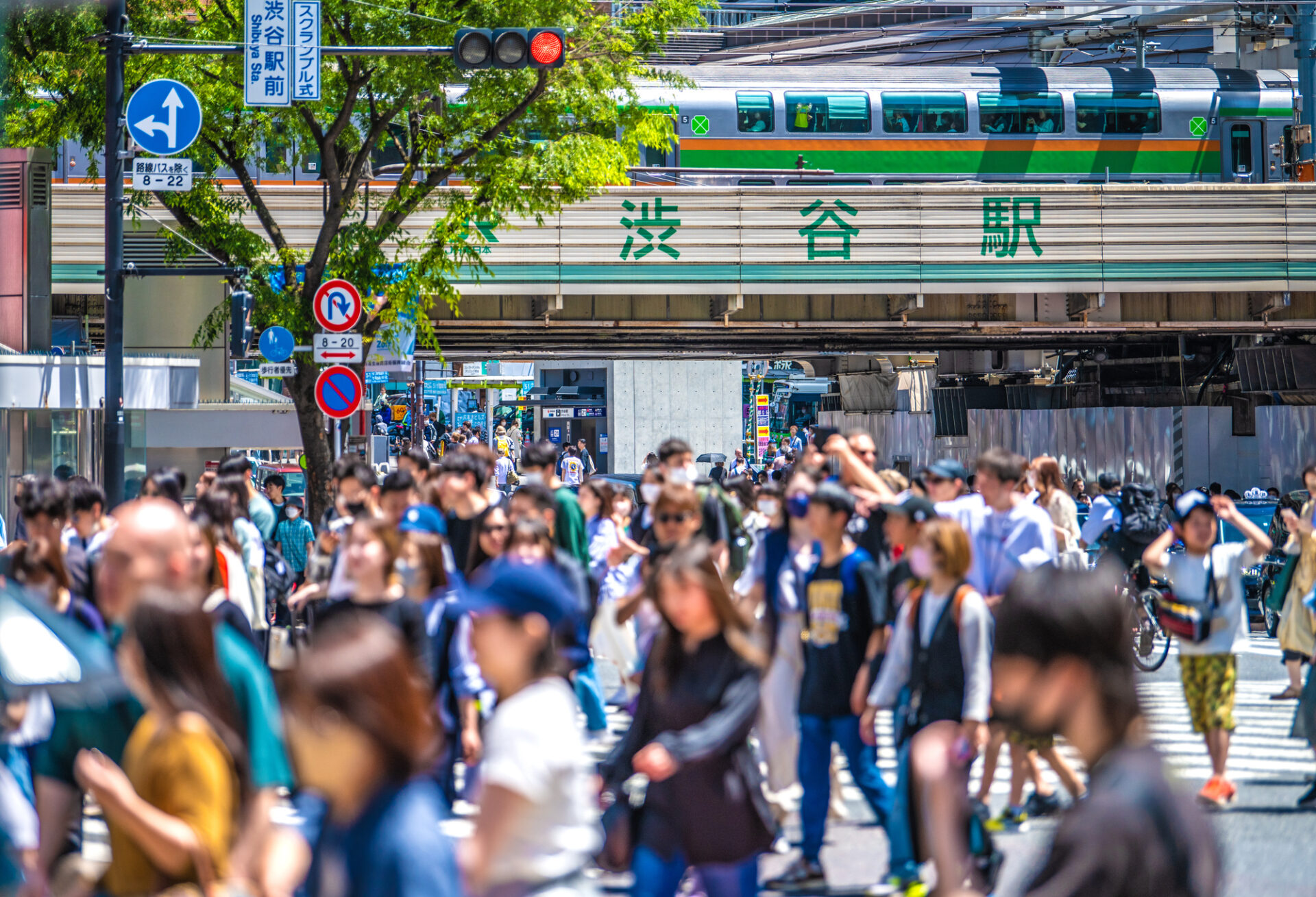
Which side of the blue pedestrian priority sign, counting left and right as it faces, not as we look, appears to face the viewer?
front

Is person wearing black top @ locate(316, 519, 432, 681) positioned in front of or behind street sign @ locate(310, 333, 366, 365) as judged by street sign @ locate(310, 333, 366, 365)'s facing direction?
in front

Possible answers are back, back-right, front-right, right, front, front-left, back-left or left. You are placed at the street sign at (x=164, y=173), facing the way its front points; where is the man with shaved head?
front

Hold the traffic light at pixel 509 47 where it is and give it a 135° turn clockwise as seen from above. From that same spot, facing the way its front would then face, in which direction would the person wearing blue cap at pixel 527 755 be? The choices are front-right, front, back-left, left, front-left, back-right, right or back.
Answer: back-left

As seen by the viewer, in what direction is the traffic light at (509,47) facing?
toward the camera

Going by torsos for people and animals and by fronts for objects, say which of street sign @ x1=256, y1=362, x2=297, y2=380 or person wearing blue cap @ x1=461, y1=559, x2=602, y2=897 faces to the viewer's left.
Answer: the person wearing blue cap

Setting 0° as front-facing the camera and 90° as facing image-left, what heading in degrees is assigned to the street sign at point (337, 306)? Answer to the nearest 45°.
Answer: approximately 0°

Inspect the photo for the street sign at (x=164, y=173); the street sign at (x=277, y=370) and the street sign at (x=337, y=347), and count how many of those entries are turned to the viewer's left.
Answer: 0

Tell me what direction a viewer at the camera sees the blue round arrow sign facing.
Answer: facing the viewer

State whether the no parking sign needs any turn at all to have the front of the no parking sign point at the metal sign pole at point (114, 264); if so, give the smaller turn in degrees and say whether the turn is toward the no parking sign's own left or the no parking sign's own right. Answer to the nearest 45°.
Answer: approximately 90° to the no parking sign's own right

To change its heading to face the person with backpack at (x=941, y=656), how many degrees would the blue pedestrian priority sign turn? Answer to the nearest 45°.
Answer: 0° — it already faces them

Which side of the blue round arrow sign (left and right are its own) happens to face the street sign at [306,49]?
left

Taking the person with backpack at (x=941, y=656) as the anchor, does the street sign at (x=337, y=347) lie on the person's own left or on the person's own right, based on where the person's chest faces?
on the person's own right

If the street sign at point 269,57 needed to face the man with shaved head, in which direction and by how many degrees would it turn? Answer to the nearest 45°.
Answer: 0° — it already faces them
